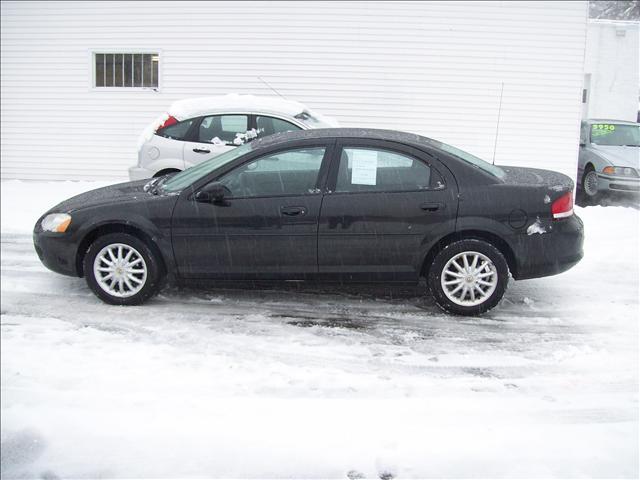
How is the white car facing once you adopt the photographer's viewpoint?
facing to the right of the viewer

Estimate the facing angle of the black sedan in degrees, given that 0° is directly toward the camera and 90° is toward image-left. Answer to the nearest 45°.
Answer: approximately 90°

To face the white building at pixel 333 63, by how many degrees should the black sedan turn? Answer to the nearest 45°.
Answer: approximately 90° to its right

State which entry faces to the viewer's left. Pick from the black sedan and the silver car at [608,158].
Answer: the black sedan

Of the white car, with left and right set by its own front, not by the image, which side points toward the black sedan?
right

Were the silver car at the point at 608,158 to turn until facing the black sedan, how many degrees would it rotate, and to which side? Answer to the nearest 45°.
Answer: approximately 45° to its right

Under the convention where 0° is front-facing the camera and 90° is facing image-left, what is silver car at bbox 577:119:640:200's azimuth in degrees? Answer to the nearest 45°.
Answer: approximately 315°

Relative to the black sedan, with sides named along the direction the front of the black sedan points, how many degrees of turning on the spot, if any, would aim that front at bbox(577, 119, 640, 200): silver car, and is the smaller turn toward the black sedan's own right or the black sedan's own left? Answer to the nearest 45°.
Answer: approximately 135° to the black sedan's own right

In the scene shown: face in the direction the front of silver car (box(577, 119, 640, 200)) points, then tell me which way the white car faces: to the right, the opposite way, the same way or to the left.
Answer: to the left

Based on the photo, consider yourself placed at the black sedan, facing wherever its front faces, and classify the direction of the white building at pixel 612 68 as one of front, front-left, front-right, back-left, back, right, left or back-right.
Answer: back-right

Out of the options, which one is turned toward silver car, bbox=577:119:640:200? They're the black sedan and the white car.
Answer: the white car

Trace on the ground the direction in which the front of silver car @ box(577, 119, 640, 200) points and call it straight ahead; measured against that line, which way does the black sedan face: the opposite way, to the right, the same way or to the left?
to the right

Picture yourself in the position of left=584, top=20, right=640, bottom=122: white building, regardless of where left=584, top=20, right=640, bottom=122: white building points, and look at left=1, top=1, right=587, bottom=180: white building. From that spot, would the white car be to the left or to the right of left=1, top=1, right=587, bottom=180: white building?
left
